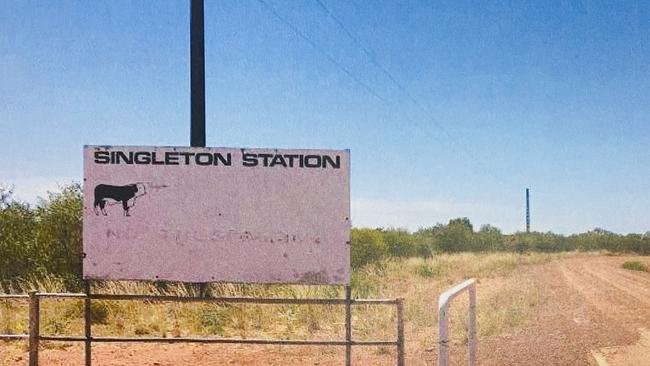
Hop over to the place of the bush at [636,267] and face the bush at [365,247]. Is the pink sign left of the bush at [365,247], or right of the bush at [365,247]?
left

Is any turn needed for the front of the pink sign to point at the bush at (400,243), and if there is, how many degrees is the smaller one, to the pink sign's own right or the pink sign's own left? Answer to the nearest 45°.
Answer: approximately 180°

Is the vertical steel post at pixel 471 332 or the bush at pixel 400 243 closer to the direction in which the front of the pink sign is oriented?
the vertical steel post

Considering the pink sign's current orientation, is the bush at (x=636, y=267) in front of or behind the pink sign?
behind

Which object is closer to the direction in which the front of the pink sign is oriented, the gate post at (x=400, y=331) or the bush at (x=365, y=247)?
the gate post

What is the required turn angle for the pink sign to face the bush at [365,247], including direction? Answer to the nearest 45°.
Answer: approximately 180°

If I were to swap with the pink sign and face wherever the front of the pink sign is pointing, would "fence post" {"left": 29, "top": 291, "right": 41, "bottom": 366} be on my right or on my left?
on my right

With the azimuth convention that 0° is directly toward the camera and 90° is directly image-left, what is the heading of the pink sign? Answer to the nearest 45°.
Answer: approximately 0°

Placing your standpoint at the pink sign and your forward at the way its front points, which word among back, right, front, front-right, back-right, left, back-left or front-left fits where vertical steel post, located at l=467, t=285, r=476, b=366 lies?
front-left
